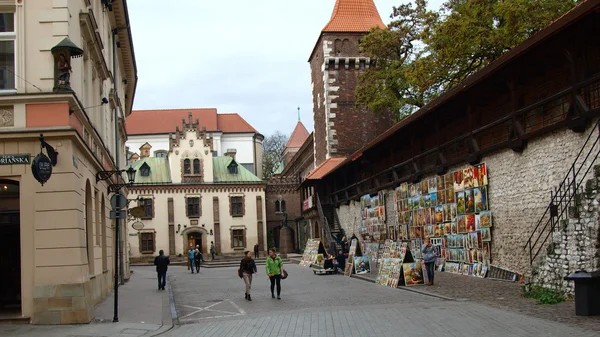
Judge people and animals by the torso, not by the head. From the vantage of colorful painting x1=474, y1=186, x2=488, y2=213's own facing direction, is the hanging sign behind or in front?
in front

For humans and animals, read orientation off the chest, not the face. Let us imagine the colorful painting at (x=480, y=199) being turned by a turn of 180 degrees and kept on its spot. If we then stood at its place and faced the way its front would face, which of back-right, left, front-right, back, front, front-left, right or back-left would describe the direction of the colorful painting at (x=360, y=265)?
left

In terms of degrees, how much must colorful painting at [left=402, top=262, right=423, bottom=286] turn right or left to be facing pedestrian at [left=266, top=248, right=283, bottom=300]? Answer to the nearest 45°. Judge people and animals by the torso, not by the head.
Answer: approximately 45° to its right

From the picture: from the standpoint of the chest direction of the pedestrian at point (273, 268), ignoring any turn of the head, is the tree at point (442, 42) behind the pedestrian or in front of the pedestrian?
behind

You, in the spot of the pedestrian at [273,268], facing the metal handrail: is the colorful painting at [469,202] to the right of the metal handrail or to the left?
left

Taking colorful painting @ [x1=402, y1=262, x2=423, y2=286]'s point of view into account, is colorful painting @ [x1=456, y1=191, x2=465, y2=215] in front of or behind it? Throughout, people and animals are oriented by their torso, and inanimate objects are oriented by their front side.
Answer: behind

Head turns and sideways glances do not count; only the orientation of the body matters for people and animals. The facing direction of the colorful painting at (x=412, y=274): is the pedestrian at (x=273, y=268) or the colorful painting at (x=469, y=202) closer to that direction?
the pedestrian

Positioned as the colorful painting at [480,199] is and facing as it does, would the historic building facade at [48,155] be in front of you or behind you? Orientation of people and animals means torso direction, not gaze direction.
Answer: in front

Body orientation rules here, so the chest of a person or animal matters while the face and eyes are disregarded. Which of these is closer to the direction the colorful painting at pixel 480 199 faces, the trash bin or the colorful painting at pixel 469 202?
the trash bin

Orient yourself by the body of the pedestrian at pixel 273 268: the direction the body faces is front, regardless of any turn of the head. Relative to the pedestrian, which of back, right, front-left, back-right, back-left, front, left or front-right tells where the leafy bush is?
front-left

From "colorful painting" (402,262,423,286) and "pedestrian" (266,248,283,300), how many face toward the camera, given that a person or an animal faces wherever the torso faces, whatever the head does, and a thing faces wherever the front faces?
2

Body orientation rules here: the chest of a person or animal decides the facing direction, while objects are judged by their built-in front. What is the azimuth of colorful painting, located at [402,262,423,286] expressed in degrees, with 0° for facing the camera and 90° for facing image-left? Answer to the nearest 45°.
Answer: approximately 0°
